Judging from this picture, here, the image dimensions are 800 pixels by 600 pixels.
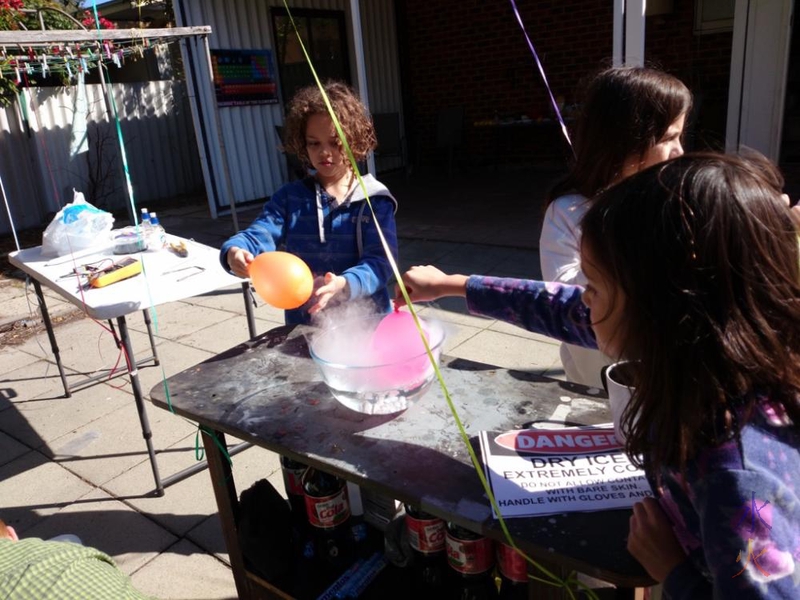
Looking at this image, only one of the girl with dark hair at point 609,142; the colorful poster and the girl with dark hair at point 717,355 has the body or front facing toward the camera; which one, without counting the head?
the colorful poster

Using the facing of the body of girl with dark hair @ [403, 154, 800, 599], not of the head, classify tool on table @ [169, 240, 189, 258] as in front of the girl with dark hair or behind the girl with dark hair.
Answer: in front

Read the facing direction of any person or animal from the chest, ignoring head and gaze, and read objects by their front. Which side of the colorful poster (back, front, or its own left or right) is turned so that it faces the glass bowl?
front

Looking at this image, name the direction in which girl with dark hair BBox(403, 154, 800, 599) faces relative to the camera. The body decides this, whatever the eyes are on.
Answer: to the viewer's left

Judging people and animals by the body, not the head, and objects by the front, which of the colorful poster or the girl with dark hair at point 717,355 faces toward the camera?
the colorful poster

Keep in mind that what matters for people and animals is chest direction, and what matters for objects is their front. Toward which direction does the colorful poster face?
toward the camera

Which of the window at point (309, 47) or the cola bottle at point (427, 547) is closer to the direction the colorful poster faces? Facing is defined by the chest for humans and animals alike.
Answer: the cola bottle

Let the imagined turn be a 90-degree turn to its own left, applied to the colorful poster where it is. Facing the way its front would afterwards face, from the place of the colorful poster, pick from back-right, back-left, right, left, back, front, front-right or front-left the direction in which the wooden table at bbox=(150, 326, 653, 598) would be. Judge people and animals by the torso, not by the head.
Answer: right

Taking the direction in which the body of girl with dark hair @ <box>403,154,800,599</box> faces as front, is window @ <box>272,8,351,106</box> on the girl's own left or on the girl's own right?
on the girl's own right

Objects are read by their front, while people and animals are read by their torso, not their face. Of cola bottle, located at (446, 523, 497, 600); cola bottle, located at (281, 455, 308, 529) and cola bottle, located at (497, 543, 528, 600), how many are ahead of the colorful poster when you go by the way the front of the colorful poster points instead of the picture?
3
